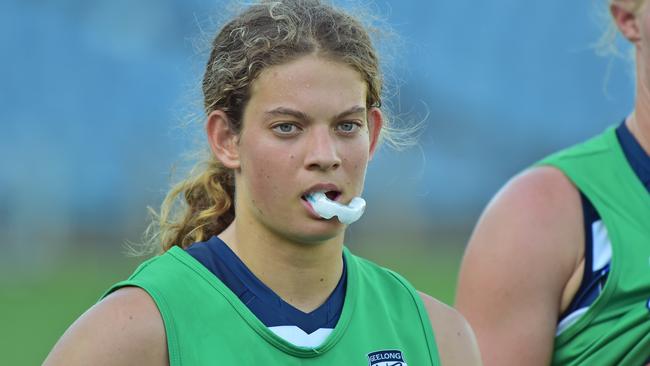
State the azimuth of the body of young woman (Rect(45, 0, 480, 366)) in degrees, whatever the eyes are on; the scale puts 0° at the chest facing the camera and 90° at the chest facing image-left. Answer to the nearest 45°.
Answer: approximately 315°

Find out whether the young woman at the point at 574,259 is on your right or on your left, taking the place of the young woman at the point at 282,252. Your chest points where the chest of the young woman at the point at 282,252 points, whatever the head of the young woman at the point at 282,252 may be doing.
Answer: on your left
